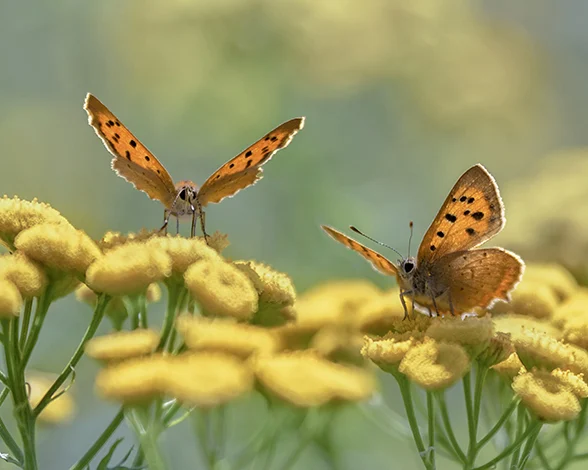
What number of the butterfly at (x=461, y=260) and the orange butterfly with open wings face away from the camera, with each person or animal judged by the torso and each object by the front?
0

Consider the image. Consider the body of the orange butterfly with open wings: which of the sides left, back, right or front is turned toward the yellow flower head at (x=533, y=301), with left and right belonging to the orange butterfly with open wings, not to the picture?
left

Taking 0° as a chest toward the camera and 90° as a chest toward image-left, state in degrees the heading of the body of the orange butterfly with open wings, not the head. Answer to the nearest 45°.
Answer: approximately 0°

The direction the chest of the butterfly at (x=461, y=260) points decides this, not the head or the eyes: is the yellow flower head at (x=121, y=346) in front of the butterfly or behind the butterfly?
in front

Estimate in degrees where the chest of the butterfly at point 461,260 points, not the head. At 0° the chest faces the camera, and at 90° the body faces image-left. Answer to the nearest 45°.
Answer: approximately 45°

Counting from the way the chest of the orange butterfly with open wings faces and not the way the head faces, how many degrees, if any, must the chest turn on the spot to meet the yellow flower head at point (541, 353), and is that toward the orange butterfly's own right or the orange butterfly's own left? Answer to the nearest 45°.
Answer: approximately 90° to the orange butterfly's own left

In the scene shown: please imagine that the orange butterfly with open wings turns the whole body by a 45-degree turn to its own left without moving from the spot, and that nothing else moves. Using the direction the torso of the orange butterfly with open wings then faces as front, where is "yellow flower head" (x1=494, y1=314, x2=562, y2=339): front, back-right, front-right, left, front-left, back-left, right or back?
front-left

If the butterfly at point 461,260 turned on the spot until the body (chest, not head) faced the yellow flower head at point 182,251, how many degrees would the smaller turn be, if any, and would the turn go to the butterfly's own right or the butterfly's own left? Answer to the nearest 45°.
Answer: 0° — it already faces it
